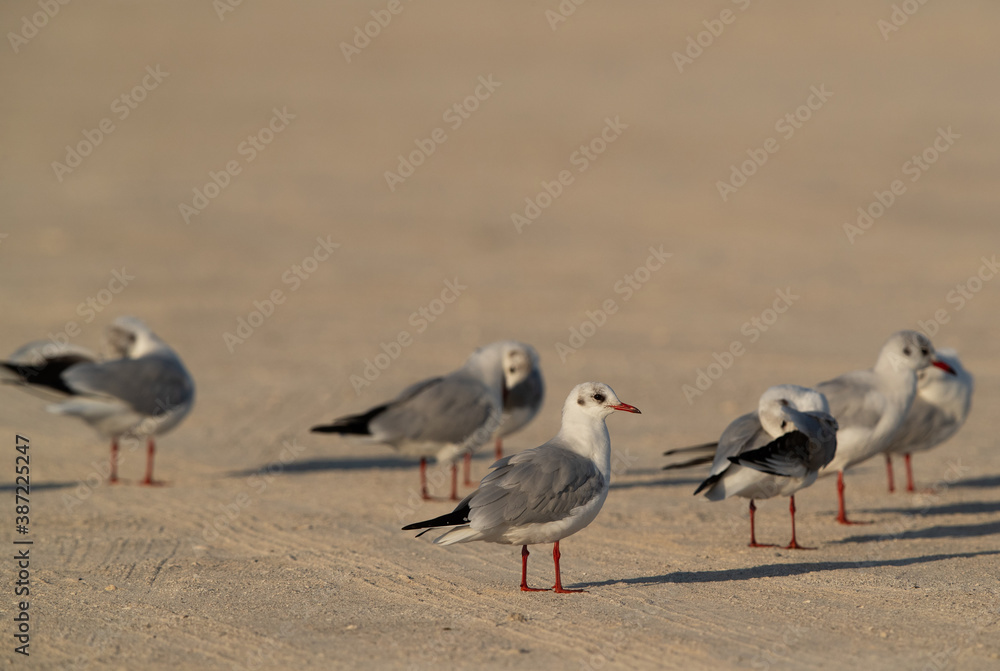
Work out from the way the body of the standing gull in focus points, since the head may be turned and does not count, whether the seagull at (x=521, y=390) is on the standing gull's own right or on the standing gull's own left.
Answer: on the standing gull's own left

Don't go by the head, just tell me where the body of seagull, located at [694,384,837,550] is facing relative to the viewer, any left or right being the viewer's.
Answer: facing to the right of the viewer

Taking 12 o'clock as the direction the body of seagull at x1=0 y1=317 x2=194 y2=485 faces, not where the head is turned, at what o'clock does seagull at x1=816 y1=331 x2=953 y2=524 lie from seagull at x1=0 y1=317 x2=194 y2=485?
seagull at x1=816 y1=331 x2=953 y2=524 is roughly at 1 o'clock from seagull at x1=0 y1=317 x2=194 y2=485.

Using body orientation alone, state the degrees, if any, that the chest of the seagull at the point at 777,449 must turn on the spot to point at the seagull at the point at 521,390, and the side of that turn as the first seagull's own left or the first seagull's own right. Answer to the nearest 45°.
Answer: approximately 135° to the first seagull's own left

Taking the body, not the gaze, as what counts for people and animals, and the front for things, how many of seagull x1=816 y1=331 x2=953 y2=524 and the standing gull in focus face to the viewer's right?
2

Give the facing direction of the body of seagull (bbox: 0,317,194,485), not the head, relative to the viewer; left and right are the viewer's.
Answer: facing to the right of the viewer

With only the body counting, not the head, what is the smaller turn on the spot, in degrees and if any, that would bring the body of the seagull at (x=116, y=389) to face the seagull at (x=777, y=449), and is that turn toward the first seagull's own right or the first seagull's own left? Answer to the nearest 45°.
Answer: approximately 45° to the first seagull's own right

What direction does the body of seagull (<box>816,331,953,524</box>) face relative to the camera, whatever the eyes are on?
to the viewer's right

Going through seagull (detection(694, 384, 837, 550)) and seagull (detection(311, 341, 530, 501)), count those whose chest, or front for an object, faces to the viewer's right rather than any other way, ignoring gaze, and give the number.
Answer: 2

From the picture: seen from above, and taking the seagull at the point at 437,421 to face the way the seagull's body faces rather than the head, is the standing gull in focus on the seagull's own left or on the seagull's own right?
on the seagull's own right
